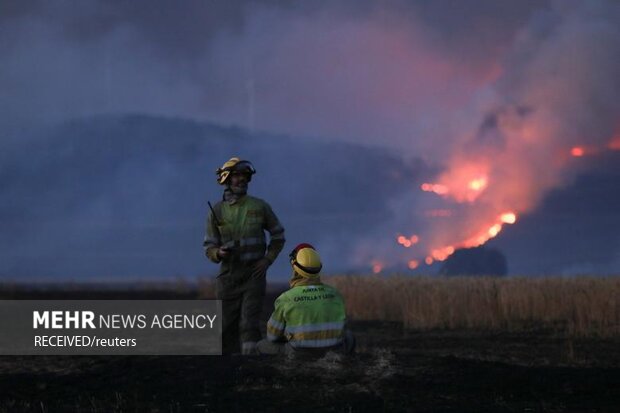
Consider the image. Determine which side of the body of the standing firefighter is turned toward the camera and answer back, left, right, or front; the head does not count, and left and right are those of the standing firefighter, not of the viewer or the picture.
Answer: front

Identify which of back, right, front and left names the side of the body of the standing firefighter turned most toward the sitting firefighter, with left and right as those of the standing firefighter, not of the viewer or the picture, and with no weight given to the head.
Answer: left
